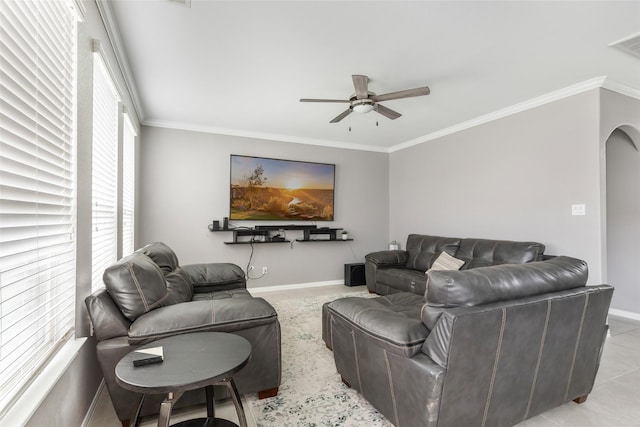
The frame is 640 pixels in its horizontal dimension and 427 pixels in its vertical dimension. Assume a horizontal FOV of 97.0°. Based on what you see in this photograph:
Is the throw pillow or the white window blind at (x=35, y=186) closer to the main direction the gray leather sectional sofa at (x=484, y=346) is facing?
the throw pillow

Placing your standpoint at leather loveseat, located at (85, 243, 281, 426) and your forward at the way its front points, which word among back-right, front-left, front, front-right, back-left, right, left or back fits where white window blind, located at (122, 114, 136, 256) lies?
left

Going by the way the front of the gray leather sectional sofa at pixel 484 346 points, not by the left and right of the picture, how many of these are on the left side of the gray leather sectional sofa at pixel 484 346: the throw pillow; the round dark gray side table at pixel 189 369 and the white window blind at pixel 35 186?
2

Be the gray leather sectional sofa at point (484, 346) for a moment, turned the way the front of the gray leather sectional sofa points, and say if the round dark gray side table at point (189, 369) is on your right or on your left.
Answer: on your left

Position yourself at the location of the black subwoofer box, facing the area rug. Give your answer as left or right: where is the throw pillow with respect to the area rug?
left

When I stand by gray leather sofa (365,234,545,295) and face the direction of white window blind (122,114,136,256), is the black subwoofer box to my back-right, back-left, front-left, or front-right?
front-right

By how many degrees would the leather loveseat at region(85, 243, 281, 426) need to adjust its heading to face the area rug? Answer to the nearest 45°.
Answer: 0° — it already faces it

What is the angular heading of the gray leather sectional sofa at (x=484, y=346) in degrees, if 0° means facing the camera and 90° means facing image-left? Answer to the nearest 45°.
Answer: approximately 135°

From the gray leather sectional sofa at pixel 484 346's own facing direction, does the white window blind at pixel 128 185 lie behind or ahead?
ahead

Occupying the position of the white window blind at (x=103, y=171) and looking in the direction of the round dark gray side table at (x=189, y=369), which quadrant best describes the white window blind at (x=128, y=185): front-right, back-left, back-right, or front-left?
back-left

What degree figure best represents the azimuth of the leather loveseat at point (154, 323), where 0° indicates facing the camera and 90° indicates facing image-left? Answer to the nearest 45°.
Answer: approximately 270°

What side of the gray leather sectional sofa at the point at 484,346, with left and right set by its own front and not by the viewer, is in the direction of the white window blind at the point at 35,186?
left
